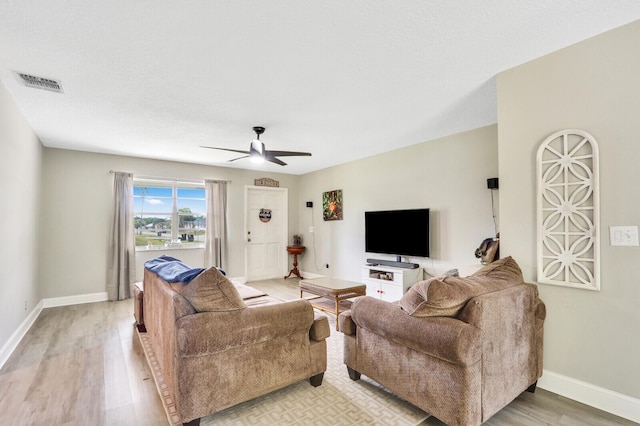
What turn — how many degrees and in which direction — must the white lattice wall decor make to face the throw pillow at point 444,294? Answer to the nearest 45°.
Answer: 0° — it already faces it

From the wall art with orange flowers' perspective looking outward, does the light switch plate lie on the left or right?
on its left

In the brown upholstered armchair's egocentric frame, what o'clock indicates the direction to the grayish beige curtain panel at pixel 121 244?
The grayish beige curtain panel is roughly at 11 o'clock from the brown upholstered armchair.

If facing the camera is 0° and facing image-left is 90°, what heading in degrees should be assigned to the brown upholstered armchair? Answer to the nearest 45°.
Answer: approximately 135°

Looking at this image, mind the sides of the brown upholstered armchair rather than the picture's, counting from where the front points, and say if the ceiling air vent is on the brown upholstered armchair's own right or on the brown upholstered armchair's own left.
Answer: on the brown upholstered armchair's own left

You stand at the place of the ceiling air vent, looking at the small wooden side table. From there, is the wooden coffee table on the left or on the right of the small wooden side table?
right
